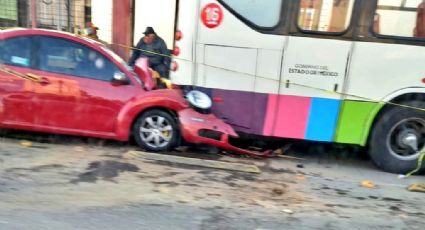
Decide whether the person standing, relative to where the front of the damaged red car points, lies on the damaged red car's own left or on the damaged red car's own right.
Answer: on the damaged red car's own left

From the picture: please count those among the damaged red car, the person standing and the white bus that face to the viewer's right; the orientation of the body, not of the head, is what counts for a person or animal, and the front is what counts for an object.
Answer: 2

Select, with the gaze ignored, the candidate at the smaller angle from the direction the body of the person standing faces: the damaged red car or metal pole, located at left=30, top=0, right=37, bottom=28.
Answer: the damaged red car

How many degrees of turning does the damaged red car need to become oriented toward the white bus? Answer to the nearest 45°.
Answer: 0° — it already faces it

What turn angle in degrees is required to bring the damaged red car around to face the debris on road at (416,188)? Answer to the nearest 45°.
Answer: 0° — it already faces it

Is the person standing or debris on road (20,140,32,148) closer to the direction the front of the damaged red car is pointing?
the person standing

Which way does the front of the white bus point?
to the viewer's right

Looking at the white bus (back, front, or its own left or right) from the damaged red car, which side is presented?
back

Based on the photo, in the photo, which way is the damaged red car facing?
to the viewer's right

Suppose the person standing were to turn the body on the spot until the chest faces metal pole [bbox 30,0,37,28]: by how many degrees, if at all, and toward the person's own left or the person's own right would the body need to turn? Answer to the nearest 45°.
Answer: approximately 90° to the person's own right
